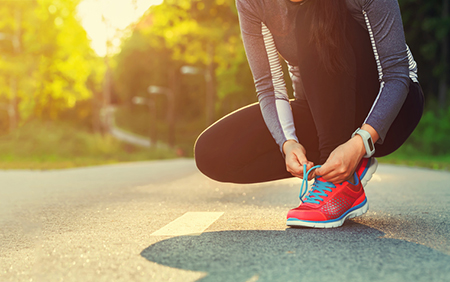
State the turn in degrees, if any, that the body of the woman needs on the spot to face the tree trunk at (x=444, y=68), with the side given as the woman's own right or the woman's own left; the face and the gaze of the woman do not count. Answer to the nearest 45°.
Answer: approximately 135° to the woman's own right

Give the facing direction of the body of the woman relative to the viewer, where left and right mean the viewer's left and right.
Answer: facing the viewer and to the left of the viewer
